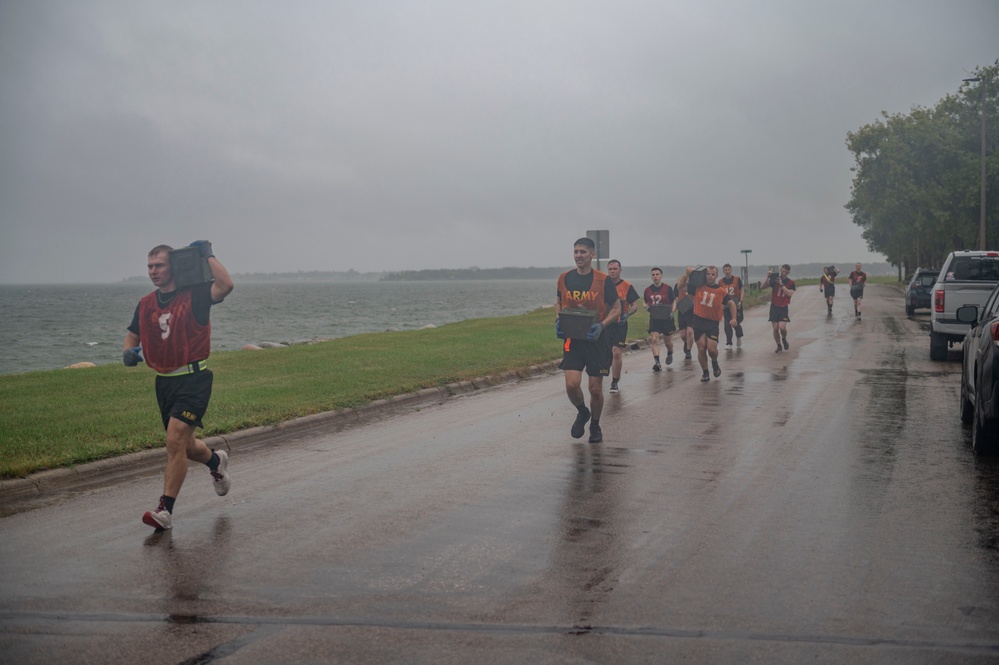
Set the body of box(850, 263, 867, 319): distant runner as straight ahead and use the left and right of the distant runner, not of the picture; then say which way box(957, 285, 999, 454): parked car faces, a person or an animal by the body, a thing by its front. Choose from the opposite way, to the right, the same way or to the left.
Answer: the opposite way

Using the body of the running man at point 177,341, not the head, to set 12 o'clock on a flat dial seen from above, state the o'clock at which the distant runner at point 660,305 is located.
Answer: The distant runner is roughly at 6 o'clock from the running man.

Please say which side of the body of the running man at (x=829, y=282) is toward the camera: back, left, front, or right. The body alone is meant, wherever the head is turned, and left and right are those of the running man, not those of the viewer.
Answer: front

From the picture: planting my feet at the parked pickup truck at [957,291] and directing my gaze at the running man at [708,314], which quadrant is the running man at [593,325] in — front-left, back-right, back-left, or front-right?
front-left

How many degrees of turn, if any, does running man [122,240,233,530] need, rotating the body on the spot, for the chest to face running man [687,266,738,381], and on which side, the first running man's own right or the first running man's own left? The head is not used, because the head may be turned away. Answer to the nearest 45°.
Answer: approximately 180°

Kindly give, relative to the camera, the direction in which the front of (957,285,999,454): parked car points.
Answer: facing away from the viewer

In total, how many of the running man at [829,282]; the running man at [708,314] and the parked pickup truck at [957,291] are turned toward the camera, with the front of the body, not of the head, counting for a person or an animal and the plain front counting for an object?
2

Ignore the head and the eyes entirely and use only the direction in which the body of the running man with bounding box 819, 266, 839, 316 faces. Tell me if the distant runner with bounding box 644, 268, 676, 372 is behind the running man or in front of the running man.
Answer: in front

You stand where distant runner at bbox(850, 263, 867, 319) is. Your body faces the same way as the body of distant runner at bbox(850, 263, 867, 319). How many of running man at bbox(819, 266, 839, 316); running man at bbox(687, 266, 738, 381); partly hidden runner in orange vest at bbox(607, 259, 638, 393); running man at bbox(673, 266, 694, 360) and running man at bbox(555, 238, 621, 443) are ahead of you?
4

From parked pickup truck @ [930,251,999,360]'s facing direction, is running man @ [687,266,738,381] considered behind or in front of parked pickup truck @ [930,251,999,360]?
behind

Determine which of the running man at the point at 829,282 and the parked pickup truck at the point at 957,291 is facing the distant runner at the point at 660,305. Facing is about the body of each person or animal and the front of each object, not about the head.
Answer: the running man

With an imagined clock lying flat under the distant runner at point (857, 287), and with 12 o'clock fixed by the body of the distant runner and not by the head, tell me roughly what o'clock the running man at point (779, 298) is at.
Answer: The running man is roughly at 12 o'clock from the distant runner.

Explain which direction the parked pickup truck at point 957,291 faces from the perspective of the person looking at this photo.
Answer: facing away from the viewer

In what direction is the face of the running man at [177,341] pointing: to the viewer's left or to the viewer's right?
to the viewer's left

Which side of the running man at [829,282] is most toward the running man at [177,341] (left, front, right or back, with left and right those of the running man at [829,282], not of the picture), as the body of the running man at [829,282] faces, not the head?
front

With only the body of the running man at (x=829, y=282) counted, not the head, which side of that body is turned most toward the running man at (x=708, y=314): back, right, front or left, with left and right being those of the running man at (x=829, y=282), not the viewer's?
front

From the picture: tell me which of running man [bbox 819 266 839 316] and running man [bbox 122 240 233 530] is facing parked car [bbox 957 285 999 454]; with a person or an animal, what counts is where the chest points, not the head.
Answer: running man [bbox 819 266 839 316]
